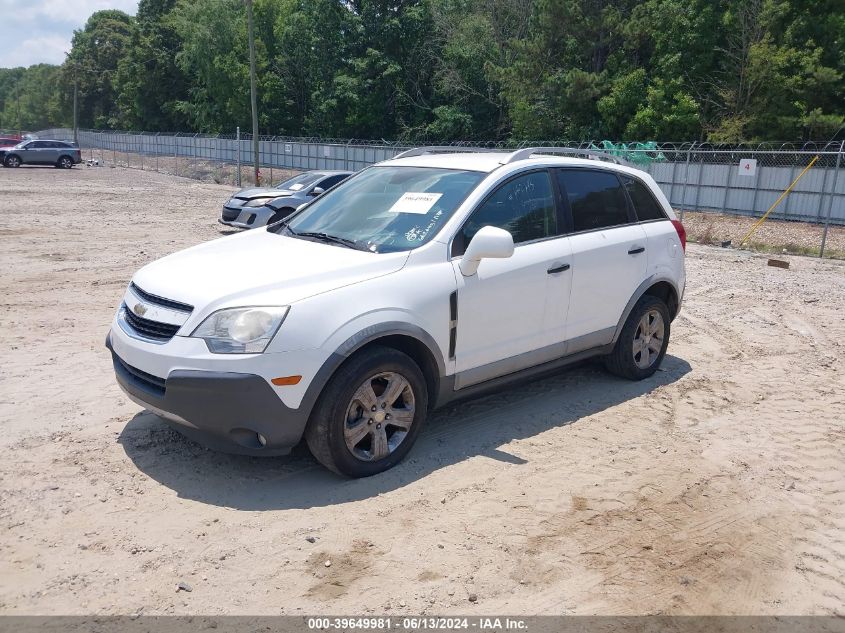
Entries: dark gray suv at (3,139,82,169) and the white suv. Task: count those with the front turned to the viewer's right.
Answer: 0

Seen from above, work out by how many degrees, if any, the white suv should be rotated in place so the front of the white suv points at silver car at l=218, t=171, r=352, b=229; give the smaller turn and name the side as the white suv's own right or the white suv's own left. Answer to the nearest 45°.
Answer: approximately 135° to the white suv's own right

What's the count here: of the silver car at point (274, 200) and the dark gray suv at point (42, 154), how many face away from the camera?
0

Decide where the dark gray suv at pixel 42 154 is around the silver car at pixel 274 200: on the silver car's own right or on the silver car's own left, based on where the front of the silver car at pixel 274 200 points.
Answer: on the silver car's own right

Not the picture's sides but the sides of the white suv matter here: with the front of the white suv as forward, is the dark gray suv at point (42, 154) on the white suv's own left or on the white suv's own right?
on the white suv's own right

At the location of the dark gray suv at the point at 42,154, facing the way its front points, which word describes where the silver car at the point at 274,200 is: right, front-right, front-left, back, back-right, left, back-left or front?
left

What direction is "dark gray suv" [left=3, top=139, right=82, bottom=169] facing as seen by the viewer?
to the viewer's left

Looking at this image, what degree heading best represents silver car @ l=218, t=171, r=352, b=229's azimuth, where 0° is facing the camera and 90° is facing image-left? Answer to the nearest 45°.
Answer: approximately 45°

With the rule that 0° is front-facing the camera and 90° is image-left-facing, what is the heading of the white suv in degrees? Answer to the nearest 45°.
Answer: approximately 45°
